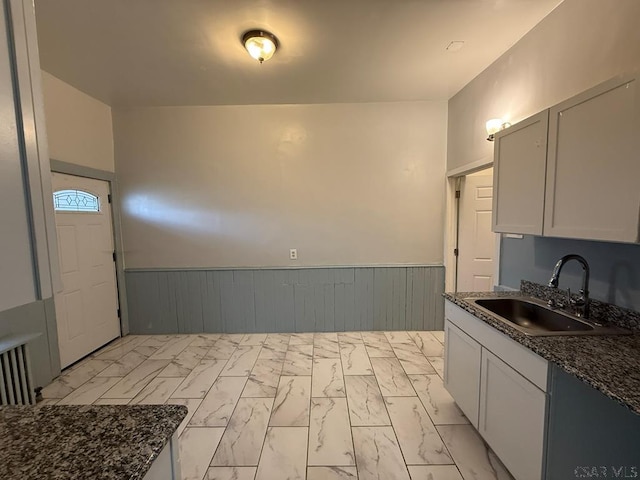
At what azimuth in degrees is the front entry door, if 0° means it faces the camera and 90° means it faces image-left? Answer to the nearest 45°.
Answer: approximately 315°

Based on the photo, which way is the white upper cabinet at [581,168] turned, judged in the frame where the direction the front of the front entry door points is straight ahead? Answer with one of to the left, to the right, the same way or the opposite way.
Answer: the opposite way

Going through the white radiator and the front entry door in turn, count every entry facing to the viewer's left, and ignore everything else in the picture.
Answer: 0

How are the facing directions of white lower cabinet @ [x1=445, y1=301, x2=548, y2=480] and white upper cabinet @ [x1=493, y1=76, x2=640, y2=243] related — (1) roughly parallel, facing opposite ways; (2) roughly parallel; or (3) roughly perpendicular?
roughly parallel

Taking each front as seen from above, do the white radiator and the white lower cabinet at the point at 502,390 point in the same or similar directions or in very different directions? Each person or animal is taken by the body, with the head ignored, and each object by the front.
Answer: very different directions

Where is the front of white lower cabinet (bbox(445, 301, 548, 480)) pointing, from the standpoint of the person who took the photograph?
facing the viewer and to the left of the viewer

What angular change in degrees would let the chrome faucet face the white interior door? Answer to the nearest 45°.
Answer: approximately 90° to its right

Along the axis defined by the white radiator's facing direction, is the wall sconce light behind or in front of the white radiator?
in front

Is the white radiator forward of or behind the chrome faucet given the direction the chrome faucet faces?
forward
